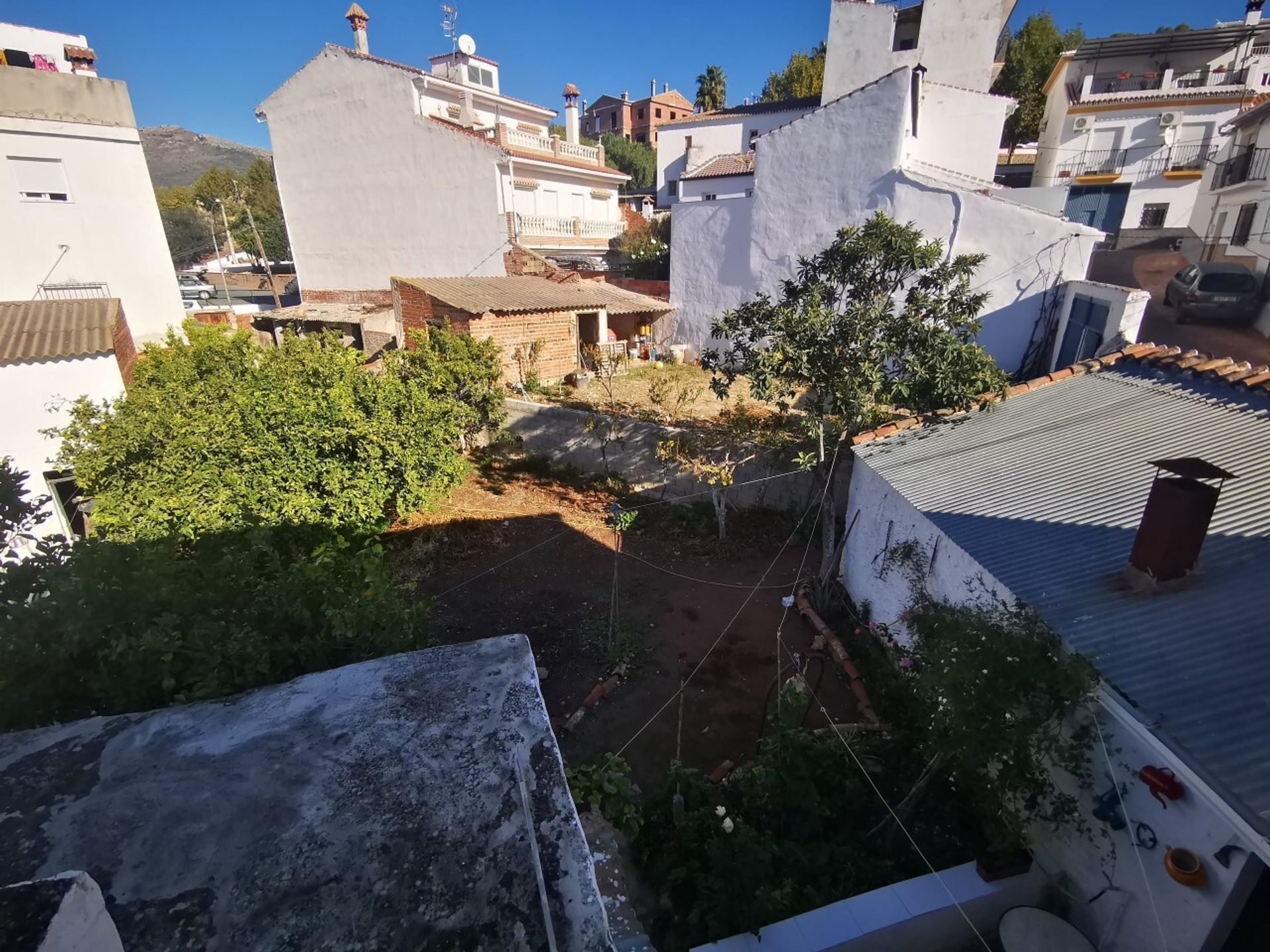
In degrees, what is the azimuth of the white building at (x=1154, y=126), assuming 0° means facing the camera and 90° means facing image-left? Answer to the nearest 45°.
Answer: approximately 0°

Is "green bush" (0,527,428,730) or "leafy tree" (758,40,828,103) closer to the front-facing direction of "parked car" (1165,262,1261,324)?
the leafy tree

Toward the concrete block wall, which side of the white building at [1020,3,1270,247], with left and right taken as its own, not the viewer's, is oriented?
front

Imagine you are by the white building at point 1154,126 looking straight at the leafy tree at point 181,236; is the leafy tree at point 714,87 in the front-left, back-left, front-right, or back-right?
front-right

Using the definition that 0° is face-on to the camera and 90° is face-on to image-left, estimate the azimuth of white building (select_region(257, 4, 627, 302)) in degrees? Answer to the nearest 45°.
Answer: approximately 315°

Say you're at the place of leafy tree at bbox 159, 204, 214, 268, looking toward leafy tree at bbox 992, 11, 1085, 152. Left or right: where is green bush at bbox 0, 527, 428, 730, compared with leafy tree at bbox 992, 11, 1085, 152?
right

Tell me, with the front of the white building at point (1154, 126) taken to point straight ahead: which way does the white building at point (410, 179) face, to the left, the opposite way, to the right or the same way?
to the left

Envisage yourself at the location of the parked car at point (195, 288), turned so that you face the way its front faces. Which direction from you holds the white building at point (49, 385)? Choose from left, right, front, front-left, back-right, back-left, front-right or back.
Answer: right

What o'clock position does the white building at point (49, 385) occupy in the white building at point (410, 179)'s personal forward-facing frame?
the white building at point (49, 385) is roughly at 2 o'clock from the white building at point (410, 179).

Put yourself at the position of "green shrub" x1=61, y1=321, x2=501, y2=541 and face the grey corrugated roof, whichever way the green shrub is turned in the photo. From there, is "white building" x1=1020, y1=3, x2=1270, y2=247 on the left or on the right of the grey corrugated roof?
left

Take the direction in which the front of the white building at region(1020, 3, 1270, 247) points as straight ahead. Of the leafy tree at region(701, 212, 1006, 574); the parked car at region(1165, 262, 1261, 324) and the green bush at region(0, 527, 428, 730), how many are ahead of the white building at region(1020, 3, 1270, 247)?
3

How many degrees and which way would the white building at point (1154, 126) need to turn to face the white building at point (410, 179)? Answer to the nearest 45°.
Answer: approximately 45° to its right

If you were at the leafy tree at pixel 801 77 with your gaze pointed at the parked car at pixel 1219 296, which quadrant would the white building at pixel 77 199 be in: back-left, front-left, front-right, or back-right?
front-right
